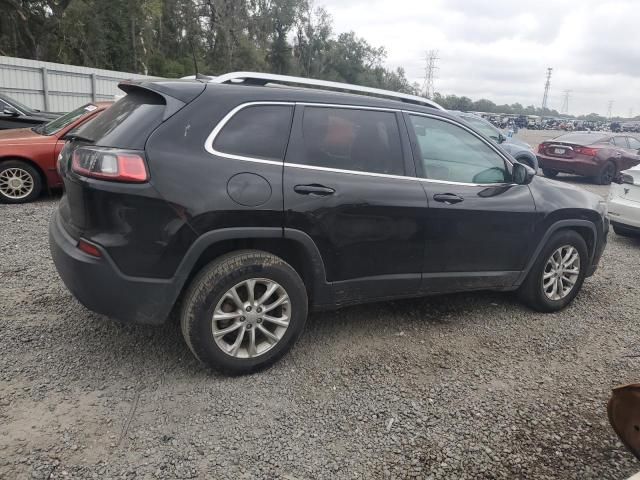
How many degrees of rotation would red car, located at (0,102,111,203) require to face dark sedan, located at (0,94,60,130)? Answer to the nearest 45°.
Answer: approximately 90° to its right

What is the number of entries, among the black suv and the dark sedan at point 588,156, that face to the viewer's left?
0

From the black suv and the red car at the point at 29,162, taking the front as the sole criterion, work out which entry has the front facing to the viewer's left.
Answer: the red car

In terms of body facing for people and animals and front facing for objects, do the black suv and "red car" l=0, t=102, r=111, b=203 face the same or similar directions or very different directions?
very different directions

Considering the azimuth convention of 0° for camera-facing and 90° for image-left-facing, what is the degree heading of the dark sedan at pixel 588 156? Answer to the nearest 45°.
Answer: approximately 225°

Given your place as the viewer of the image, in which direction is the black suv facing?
facing away from the viewer and to the right of the viewer

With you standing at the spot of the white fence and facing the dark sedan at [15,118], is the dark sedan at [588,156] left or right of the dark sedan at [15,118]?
left

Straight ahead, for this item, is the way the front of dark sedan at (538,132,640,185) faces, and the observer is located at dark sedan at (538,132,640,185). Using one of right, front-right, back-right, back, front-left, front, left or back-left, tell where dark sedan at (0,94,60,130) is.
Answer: back

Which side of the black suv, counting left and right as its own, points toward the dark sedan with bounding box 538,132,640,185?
front

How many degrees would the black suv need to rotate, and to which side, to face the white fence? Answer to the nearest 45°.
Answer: approximately 90° to its left

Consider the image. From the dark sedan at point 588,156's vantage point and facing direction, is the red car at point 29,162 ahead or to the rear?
to the rear

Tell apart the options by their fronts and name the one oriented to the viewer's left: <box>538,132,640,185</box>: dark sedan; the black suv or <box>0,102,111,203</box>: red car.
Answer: the red car

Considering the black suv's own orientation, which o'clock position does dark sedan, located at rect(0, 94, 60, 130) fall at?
The dark sedan is roughly at 9 o'clock from the black suv.

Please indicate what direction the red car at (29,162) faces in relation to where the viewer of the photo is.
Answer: facing to the left of the viewer

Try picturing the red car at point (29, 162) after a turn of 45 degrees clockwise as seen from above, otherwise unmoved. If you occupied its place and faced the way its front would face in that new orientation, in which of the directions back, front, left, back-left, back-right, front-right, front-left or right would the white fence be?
front-right

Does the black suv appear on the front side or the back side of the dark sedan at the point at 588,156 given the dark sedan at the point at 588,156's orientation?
on the back side

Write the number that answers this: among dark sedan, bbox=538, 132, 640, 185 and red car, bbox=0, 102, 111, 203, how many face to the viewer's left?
1
